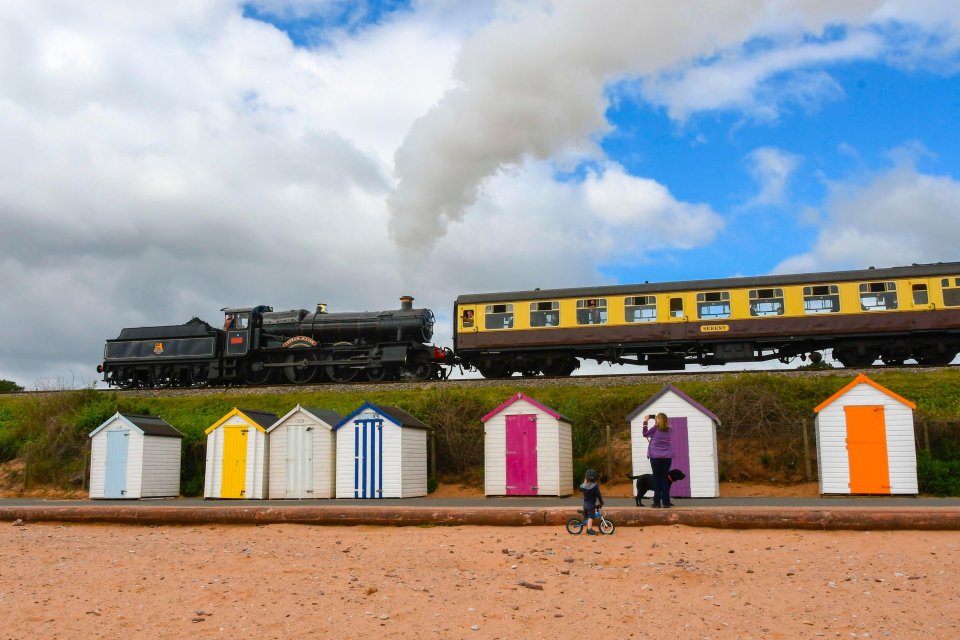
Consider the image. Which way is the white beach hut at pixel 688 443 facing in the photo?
toward the camera

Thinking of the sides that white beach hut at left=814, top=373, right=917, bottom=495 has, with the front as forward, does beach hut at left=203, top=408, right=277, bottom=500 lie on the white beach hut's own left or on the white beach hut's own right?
on the white beach hut's own right

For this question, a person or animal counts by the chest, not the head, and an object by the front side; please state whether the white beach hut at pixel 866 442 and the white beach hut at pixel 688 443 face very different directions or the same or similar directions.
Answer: same or similar directions

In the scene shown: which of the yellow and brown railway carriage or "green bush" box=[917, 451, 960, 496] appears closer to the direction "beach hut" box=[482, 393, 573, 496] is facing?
the green bush

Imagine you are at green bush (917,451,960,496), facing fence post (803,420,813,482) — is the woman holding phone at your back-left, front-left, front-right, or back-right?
front-left

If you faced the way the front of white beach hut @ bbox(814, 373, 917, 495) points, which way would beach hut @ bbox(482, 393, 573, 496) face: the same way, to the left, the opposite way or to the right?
the same way

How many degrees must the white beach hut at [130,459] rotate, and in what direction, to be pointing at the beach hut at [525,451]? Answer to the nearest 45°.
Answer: approximately 90° to its left

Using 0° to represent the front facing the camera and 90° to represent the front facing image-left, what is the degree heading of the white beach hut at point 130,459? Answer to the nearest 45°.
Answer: approximately 45°

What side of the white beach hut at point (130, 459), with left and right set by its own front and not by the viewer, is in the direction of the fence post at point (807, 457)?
left

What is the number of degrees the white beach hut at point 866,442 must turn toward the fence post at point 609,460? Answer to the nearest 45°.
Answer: approximately 90° to its right

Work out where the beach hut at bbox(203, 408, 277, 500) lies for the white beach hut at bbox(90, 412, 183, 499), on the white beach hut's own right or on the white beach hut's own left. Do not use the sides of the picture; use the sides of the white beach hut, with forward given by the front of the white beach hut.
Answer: on the white beach hut's own left

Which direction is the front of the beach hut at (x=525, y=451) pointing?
toward the camera

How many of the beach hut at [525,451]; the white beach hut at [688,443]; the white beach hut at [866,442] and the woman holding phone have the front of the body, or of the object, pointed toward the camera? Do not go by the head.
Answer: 3

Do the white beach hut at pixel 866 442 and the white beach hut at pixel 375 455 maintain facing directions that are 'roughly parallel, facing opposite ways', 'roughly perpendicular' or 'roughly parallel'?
roughly parallel

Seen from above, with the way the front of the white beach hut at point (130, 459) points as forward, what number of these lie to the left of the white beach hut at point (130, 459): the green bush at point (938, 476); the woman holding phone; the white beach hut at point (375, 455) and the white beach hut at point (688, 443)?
4

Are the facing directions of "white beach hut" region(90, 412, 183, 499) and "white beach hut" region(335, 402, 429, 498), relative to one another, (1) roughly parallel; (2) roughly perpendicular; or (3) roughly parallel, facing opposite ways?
roughly parallel

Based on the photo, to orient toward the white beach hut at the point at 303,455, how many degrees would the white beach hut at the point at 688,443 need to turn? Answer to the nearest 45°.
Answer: approximately 90° to its right

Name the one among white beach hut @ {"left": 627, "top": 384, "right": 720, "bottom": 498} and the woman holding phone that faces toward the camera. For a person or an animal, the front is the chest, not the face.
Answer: the white beach hut

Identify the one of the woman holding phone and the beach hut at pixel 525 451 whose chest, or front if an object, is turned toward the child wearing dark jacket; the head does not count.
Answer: the beach hut

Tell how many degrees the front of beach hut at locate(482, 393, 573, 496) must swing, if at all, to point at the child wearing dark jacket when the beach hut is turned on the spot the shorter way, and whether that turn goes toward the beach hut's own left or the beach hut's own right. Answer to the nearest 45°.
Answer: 0° — it already faces them

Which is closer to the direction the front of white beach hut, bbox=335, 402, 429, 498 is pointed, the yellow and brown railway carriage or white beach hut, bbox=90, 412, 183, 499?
the white beach hut
